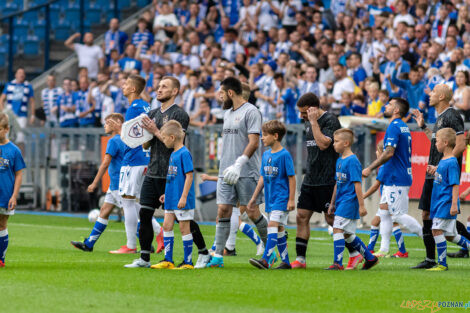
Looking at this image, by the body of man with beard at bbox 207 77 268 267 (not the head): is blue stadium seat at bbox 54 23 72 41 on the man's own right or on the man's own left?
on the man's own right

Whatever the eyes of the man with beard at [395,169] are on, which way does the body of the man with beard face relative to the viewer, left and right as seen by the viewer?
facing to the left of the viewer

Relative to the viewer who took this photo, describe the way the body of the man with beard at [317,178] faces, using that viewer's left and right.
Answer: facing the viewer and to the left of the viewer

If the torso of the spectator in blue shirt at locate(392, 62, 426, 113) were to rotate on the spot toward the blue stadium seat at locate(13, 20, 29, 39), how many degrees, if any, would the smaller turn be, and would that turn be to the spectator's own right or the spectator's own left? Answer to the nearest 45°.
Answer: approximately 135° to the spectator's own right

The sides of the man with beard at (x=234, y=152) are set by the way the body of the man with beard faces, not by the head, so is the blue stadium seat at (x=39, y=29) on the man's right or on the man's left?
on the man's right

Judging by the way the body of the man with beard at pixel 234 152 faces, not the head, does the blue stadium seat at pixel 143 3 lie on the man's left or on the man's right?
on the man's right

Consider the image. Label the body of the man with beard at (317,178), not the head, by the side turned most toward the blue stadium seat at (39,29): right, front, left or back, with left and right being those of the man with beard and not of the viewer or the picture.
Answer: right

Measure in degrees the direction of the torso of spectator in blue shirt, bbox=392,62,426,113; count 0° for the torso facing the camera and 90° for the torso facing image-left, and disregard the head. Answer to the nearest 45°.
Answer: approximately 0°

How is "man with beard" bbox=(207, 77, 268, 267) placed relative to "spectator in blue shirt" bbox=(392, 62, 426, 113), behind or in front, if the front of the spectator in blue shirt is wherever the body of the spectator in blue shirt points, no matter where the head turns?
in front

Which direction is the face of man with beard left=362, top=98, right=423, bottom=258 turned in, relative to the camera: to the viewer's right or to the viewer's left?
to the viewer's left

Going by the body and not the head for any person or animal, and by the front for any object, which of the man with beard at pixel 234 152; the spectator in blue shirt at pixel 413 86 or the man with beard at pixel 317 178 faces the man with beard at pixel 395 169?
the spectator in blue shirt
